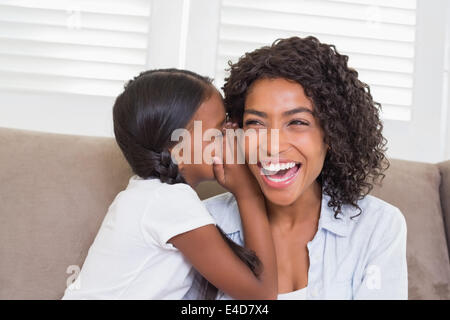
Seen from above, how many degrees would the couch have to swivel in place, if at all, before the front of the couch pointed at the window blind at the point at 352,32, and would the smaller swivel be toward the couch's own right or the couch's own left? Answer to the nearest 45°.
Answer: approximately 135° to the couch's own left

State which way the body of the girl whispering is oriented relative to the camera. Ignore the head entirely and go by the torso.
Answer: to the viewer's right

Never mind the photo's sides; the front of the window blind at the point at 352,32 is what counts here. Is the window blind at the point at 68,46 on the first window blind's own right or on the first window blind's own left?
on the first window blind's own right

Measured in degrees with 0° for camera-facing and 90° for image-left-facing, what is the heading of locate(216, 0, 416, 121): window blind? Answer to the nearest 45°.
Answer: approximately 0°

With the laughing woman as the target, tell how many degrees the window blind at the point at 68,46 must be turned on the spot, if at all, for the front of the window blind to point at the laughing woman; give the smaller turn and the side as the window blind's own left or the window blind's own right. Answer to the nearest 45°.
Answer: approximately 45° to the window blind's own left

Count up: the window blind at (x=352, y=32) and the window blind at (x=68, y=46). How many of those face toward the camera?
2

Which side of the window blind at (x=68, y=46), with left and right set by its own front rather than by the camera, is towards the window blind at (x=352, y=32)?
left
